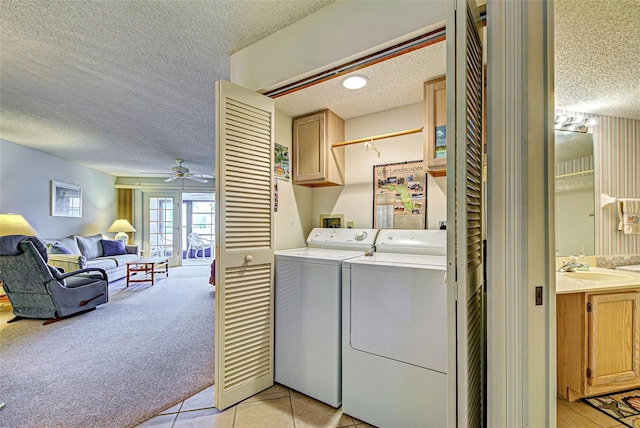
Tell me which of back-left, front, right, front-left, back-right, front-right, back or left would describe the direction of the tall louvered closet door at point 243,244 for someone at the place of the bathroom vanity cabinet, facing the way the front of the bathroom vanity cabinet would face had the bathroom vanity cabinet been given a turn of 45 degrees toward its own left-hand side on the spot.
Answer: back-right

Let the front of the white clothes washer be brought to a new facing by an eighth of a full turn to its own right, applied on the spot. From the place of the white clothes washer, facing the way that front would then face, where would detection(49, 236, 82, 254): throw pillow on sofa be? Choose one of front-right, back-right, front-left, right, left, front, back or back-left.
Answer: front-right

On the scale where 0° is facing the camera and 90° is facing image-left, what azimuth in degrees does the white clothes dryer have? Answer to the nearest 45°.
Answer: approximately 45°

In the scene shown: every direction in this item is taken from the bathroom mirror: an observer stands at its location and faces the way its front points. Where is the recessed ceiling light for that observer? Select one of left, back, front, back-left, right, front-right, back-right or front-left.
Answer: right

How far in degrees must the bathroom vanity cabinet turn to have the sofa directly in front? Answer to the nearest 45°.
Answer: approximately 135° to its right

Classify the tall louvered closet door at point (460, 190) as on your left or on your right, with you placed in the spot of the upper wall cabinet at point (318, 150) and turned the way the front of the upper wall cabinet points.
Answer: on your left
